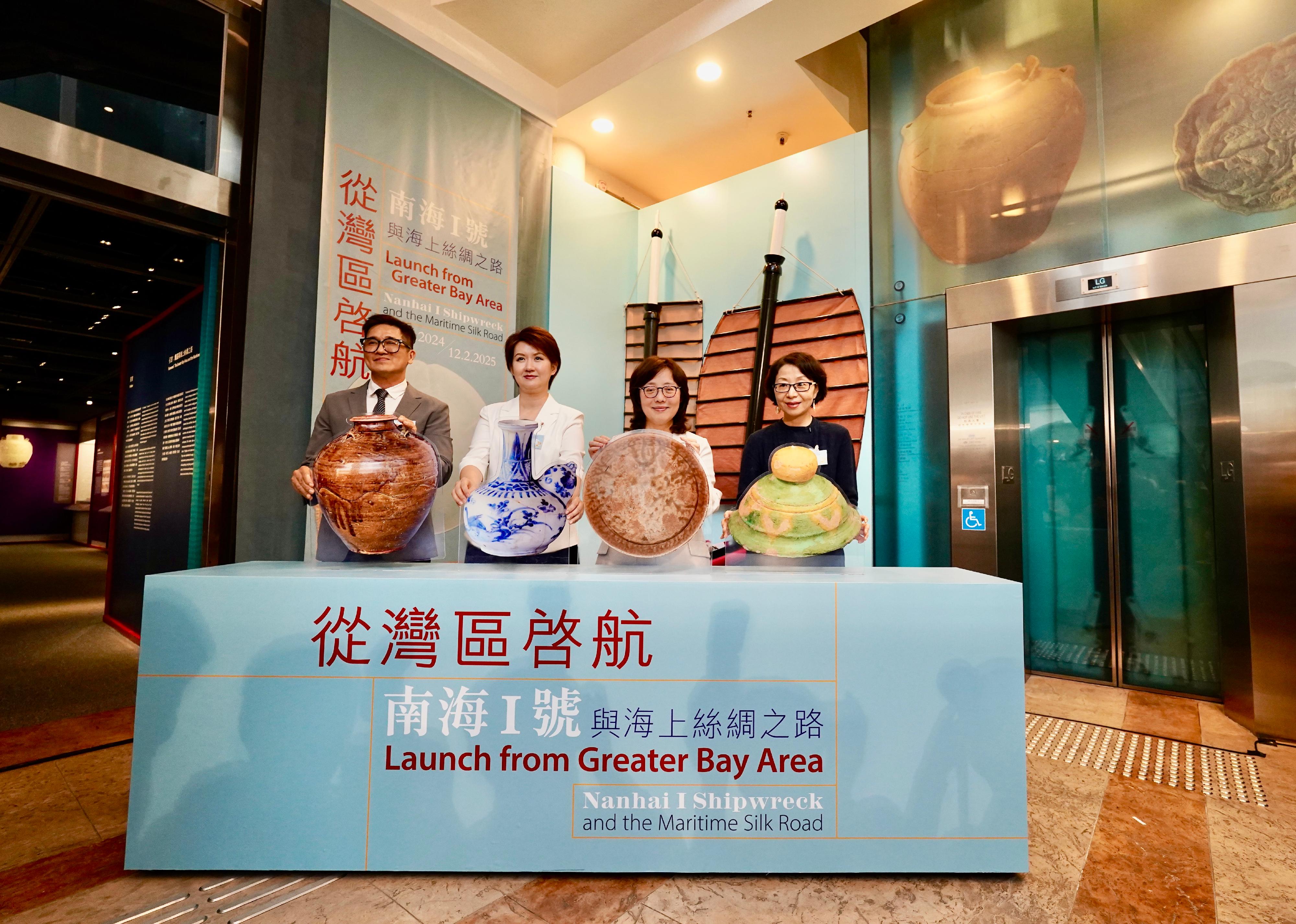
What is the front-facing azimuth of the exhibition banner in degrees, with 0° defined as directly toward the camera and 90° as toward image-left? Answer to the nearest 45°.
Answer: approximately 315°

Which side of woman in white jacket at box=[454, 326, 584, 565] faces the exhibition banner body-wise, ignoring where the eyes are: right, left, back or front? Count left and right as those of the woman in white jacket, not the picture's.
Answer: back

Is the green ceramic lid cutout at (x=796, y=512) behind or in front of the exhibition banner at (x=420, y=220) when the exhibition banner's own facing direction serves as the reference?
in front

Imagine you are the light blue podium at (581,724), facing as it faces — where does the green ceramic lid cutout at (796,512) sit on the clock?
The green ceramic lid cutout is roughly at 9 o'clock from the light blue podium.

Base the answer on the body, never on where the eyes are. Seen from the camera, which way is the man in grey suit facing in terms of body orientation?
toward the camera

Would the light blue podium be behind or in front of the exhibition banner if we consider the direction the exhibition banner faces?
in front

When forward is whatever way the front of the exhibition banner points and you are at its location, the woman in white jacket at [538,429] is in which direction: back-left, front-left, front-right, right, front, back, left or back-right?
front-right

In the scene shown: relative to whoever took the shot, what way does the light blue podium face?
facing the viewer

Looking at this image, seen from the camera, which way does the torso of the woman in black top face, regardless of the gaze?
toward the camera

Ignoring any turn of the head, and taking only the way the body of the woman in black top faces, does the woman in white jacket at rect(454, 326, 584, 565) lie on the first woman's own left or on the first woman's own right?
on the first woman's own right
